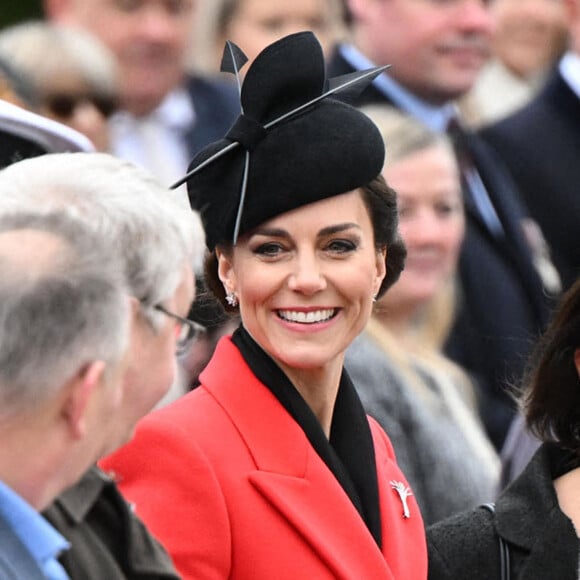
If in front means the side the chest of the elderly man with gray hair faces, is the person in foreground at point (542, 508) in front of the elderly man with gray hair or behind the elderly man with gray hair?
in front

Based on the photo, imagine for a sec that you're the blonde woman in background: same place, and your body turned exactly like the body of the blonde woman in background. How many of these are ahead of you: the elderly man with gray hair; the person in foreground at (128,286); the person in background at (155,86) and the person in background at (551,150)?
2

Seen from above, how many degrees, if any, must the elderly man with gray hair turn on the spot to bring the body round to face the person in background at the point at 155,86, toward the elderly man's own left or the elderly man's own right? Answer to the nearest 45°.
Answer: approximately 45° to the elderly man's own left

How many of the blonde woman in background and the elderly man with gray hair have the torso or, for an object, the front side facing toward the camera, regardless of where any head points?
1

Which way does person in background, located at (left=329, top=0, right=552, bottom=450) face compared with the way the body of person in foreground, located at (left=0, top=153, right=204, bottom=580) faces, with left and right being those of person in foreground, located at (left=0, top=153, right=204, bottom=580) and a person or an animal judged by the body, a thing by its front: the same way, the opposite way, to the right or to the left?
to the right

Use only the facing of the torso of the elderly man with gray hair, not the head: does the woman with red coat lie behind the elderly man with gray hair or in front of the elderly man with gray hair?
in front

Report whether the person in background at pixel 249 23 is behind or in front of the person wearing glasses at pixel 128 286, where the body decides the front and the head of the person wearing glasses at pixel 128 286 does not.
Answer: in front

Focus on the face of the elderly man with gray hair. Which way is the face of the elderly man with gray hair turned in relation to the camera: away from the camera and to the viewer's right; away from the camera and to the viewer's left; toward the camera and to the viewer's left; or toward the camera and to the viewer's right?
away from the camera and to the viewer's right

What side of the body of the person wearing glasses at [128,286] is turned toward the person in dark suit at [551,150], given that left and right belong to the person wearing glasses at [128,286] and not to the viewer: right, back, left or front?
front

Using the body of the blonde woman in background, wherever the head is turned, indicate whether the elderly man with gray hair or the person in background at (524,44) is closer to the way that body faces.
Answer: the elderly man with gray hair

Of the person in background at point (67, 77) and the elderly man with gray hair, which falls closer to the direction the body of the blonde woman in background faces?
the elderly man with gray hair

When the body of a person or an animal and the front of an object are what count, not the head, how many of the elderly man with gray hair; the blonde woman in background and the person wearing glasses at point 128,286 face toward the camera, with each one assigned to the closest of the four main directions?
1

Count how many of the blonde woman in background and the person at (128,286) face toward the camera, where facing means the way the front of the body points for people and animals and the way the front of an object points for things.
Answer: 1

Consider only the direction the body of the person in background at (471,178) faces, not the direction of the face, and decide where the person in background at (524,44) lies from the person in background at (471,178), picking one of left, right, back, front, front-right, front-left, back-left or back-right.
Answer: back-left

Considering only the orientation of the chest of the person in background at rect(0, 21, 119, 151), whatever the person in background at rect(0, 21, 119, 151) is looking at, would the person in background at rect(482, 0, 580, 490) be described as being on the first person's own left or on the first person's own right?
on the first person's own left
